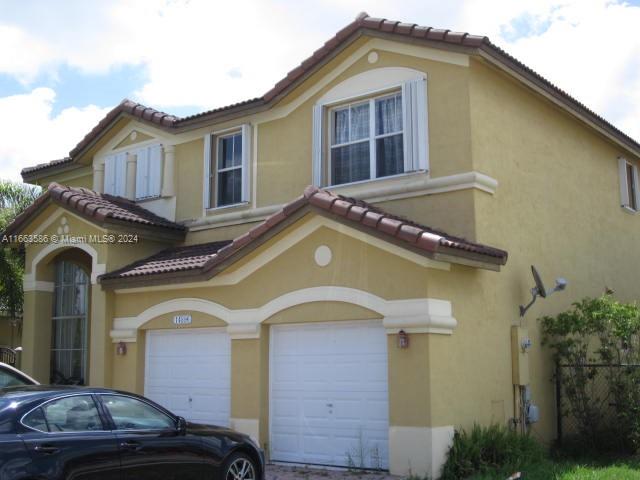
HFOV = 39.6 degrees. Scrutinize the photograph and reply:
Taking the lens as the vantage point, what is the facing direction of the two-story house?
facing the viewer and to the left of the viewer

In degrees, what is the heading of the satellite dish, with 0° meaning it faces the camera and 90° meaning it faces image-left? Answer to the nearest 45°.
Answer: approximately 270°

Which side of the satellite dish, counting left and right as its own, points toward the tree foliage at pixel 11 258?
back

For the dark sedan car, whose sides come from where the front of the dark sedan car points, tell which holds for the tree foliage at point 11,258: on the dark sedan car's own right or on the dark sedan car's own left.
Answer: on the dark sedan car's own left

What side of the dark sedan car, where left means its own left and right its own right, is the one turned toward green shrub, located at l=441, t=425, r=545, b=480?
front

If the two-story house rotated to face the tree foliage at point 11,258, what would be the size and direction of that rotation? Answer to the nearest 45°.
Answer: approximately 90° to its right

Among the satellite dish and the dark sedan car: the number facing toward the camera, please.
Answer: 0

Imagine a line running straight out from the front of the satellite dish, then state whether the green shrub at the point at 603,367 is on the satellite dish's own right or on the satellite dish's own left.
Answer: on the satellite dish's own left

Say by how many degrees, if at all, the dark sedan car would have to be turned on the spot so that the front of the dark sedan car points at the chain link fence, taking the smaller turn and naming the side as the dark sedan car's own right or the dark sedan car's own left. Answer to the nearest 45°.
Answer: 0° — it already faces it

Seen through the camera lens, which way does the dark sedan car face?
facing away from the viewer and to the right of the viewer
